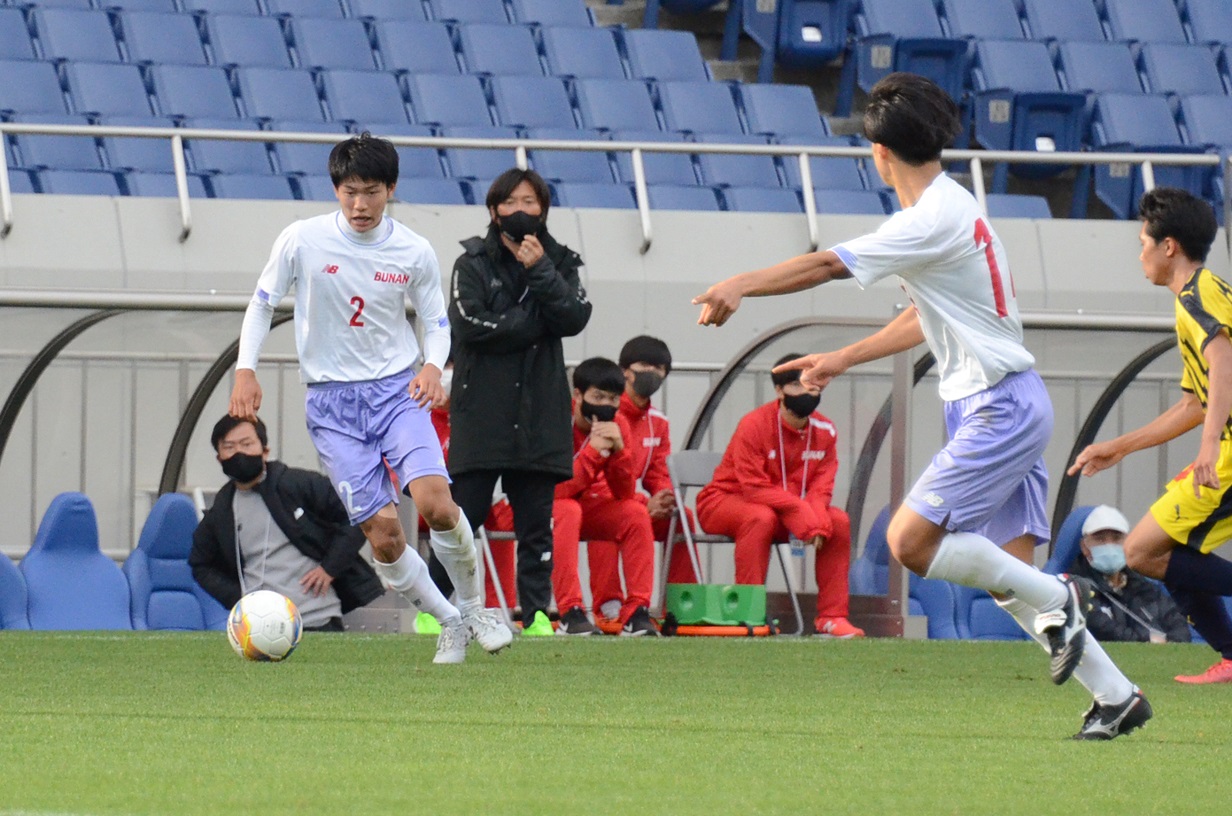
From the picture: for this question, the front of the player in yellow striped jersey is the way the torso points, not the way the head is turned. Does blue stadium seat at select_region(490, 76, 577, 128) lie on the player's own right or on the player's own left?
on the player's own right

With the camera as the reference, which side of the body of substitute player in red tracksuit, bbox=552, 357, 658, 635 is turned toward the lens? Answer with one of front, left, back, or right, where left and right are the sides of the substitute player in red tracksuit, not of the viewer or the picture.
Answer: front

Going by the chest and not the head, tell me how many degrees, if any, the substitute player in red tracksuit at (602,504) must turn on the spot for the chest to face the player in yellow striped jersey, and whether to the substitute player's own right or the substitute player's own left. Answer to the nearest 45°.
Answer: approximately 45° to the substitute player's own left

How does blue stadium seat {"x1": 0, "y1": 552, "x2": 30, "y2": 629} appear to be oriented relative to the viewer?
toward the camera

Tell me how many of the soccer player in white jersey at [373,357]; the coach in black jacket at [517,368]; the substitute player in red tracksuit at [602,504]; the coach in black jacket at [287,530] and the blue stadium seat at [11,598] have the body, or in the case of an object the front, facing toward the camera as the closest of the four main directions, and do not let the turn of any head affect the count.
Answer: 5

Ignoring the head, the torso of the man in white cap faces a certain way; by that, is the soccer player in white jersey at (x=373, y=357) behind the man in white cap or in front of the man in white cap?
in front

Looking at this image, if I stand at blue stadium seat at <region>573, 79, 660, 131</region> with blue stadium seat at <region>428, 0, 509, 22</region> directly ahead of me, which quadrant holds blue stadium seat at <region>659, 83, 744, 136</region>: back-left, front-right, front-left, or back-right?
back-right

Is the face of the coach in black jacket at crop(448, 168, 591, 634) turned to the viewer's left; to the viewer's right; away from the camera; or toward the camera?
toward the camera

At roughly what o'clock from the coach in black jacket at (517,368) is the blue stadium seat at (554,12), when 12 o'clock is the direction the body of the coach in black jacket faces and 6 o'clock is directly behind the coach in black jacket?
The blue stadium seat is roughly at 6 o'clock from the coach in black jacket.

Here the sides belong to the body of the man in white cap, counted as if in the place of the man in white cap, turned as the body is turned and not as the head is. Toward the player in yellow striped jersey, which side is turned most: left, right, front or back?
front

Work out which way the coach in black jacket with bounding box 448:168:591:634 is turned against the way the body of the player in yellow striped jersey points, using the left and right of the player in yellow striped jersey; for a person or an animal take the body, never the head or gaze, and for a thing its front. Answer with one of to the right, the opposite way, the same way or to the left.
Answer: to the left

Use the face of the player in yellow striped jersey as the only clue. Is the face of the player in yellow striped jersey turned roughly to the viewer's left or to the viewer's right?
to the viewer's left

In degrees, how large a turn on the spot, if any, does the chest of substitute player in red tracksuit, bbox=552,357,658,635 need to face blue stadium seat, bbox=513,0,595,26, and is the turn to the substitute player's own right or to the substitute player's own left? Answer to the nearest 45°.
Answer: approximately 180°

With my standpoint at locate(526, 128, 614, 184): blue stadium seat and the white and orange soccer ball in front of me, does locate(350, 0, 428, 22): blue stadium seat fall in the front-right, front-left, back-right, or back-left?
back-right

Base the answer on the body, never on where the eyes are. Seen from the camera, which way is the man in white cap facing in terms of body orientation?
toward the camera

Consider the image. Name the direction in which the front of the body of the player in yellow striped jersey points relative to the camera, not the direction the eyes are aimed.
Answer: to the viewer's left

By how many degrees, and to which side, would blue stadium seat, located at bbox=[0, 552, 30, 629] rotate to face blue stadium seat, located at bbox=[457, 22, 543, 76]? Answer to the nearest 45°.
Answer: approximately 135° to its left

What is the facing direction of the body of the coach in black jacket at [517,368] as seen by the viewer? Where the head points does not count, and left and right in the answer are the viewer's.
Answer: facing the viewer
